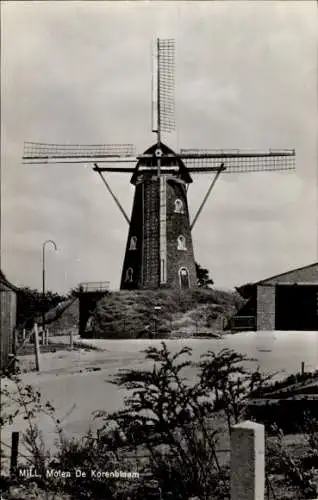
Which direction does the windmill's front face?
toward the camera

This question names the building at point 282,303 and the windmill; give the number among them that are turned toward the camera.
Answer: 2

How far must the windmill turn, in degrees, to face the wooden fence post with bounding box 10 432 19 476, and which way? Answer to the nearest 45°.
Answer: approximately 45° to its right

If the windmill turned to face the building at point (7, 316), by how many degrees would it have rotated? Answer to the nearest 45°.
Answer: approximately 45° to its right
